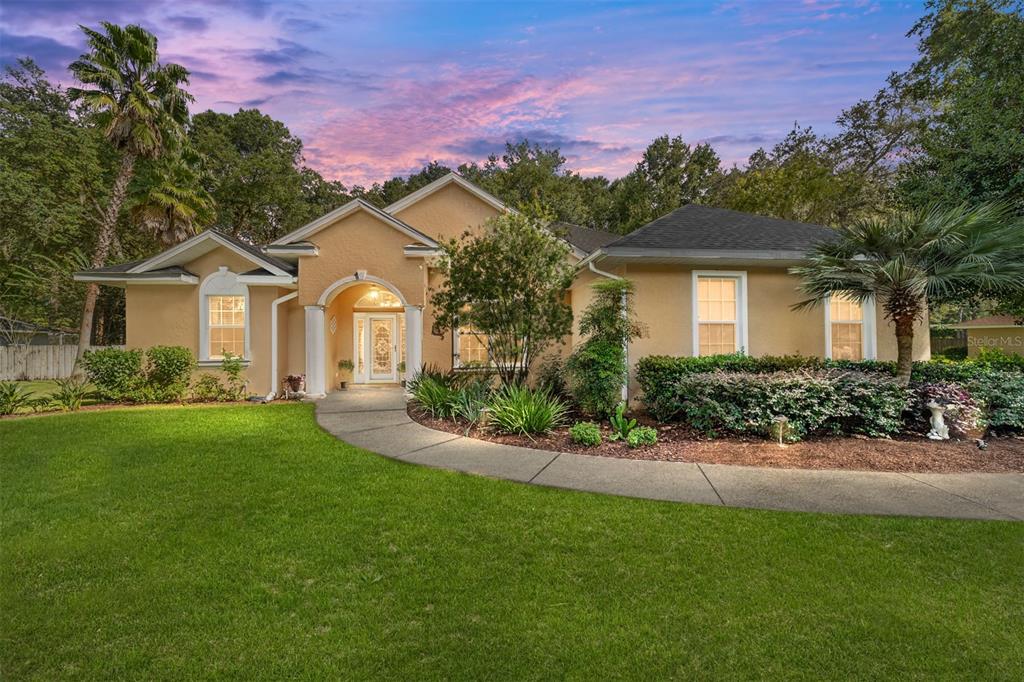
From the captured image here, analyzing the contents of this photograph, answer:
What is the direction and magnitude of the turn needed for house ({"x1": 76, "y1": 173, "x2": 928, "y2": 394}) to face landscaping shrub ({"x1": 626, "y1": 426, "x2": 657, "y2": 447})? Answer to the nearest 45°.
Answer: approximately 45° to its left

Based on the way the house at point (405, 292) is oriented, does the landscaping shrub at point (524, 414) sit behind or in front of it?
in front

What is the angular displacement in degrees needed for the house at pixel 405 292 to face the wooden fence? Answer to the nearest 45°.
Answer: approximately 135° to its right

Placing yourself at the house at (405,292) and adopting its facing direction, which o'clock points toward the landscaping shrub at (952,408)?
The landscaping shrub is roughly at 10 o'clock from the house.

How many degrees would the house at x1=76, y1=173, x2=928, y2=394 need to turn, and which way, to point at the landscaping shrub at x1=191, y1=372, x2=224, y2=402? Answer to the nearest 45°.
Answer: approximately 90° to its right

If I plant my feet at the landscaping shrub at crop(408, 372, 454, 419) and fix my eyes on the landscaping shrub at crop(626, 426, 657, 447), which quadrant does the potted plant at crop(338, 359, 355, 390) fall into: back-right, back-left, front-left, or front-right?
back-left

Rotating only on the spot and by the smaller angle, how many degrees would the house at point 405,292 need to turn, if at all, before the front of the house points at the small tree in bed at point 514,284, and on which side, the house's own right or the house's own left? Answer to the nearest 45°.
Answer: approximately 45° to the house's own left

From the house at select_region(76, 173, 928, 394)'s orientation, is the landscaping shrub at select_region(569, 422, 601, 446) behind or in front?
in front

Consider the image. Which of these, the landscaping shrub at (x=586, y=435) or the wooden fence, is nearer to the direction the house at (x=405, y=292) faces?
the landscaping shrub

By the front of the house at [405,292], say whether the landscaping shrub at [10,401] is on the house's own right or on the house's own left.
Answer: on the house's own right

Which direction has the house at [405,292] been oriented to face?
toward the camera

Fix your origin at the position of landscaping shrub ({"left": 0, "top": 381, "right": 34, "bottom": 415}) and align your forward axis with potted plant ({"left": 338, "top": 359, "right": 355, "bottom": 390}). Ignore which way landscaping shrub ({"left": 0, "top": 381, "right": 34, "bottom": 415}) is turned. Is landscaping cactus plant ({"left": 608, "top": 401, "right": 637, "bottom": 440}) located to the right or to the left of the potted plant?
right

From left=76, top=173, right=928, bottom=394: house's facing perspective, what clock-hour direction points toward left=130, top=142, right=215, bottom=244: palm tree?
The palm tree is roughly at 4 o'clock from the house.

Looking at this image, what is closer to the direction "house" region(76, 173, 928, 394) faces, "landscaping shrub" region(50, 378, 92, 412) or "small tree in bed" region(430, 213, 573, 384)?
the small tree in bed

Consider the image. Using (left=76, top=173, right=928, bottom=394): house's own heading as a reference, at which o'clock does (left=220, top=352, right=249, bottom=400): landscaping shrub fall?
The landscaping shrub is roughly at 3 o'clock from the house.

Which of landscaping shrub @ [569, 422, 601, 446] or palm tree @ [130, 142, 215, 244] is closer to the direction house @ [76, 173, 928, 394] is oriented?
the landscaping shrub
